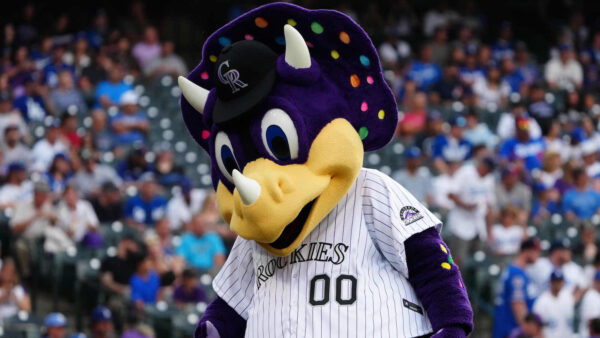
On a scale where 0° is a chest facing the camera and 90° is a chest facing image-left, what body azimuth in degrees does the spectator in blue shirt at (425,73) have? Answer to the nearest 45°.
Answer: approximately 0°

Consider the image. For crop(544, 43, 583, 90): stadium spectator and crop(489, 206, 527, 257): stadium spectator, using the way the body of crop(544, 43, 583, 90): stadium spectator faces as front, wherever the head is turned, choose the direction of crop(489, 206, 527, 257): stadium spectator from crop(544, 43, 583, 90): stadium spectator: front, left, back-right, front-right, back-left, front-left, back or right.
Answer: front

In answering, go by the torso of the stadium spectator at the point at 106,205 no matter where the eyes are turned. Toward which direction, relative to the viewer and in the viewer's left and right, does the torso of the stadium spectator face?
facing the viewer

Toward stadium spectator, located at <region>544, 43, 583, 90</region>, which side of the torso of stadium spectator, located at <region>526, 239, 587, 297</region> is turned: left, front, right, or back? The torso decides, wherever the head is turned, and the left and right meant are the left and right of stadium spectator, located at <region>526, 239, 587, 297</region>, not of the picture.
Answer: back

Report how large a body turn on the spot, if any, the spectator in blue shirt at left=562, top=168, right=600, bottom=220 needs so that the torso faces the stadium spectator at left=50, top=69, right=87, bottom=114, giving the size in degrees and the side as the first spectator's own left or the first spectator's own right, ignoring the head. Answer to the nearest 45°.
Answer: approximately 90° to the first spectator's own right

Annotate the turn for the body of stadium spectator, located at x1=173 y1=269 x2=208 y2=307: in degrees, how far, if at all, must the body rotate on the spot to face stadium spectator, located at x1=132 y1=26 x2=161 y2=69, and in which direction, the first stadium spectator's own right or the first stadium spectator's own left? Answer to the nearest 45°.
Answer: approximately 180°

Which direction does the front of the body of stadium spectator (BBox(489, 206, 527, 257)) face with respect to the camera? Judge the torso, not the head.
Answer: toward the camera

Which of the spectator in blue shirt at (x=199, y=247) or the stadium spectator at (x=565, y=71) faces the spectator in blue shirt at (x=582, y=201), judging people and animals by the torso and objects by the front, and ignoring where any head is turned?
the stadium spectator

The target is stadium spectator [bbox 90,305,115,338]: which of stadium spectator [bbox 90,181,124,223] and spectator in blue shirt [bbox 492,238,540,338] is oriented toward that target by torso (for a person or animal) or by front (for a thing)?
stadium spectator [bbox 90,181,124,223]

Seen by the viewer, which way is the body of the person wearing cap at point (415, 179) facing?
toward the camera
